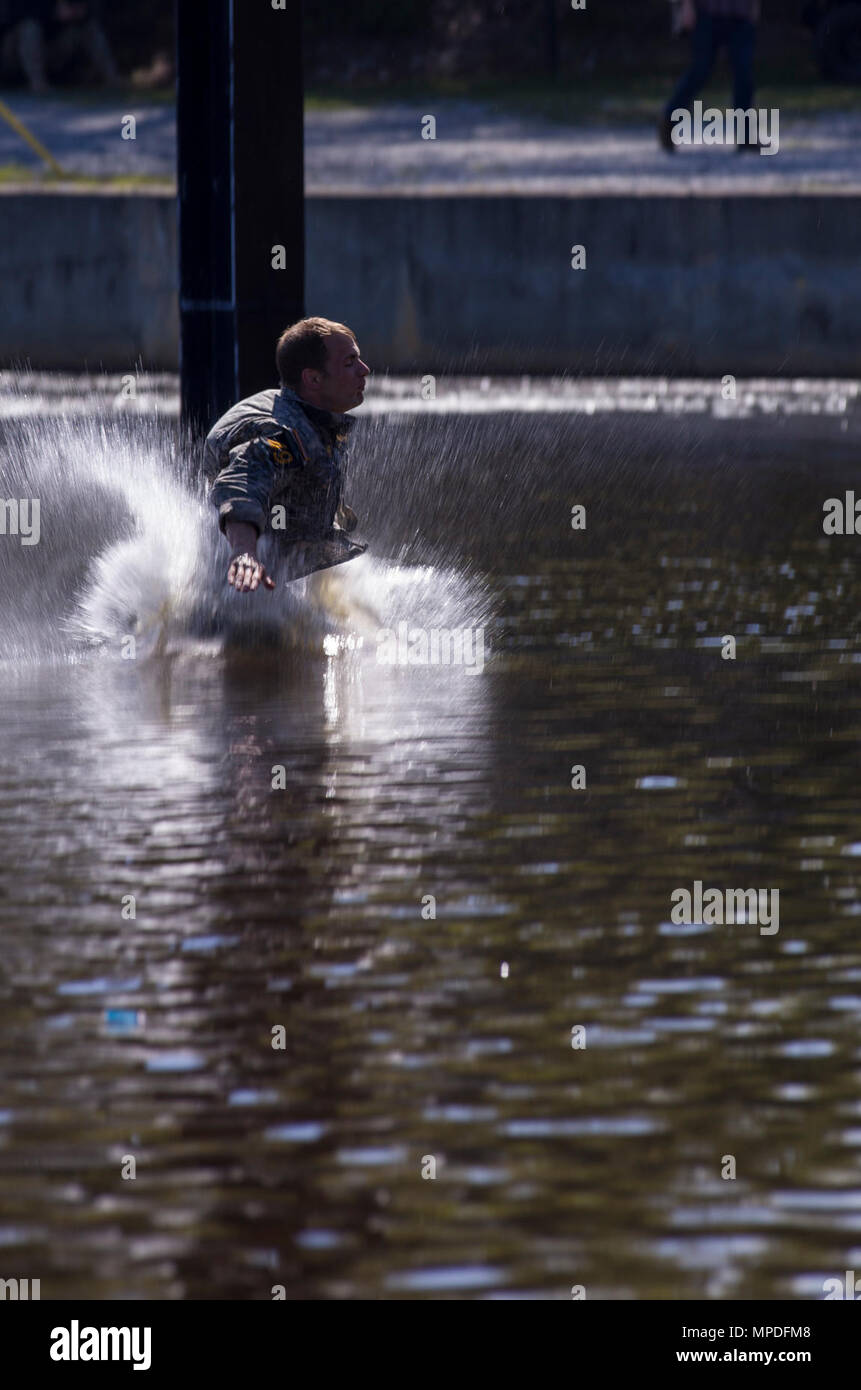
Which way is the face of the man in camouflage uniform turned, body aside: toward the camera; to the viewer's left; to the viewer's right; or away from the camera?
to the viewer's right

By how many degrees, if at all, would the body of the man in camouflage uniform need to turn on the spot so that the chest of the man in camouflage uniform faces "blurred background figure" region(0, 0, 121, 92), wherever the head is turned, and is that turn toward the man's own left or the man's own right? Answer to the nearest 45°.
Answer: approximately 90° to the man's own left

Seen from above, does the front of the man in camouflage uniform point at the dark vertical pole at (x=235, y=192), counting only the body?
no

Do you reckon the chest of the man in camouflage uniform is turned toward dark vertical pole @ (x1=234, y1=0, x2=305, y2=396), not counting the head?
no

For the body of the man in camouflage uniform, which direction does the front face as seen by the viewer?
to the viewer's right
